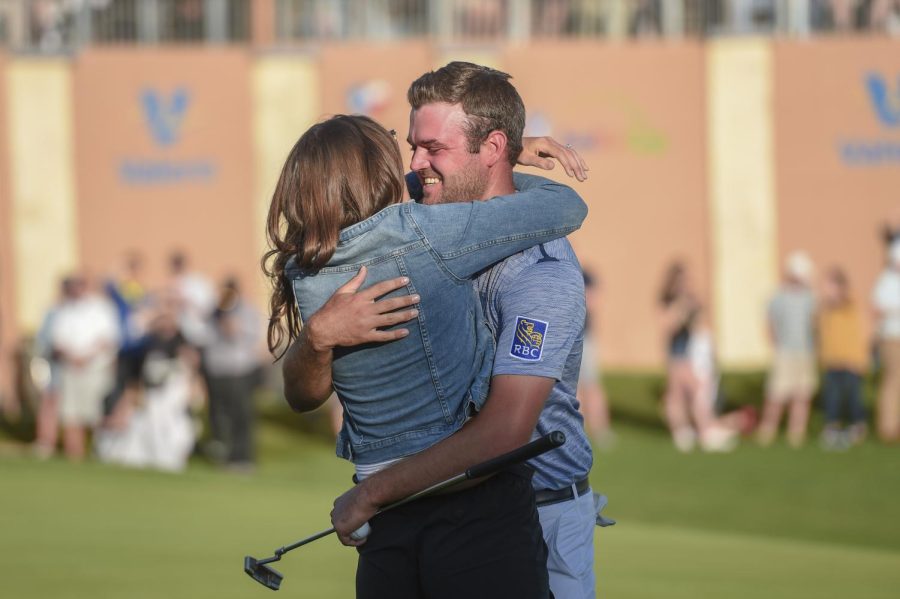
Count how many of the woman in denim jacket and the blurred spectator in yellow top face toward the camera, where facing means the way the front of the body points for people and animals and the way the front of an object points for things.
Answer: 1

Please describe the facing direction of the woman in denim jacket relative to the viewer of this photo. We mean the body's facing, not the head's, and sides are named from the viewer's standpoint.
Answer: facing away from the viewer and to the right of the viewer

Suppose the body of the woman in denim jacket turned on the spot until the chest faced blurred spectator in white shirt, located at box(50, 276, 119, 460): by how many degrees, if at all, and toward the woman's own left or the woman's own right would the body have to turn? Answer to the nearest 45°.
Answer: approximately 45° to the woman's own left

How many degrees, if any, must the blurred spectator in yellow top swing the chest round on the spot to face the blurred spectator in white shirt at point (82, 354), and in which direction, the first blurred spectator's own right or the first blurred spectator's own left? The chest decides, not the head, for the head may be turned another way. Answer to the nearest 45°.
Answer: approximately 90° to the first blurred spectator's own right

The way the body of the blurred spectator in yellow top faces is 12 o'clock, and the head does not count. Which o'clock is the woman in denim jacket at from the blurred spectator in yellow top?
The woman in denim jacket is roughly at 12 o'clock from the blurred spectator in yellow top.

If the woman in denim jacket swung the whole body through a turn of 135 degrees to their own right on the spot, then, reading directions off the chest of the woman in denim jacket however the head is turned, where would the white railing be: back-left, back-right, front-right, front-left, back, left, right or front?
back

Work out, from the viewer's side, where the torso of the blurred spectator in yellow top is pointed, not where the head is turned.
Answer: toward the camera

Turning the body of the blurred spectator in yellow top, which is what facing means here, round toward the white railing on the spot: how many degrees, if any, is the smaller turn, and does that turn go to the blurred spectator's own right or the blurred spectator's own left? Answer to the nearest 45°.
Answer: approximately 135° to the blurred spectator's own right

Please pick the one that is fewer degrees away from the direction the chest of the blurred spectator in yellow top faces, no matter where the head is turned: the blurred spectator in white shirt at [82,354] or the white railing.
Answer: the blurred spectator in white shirt
